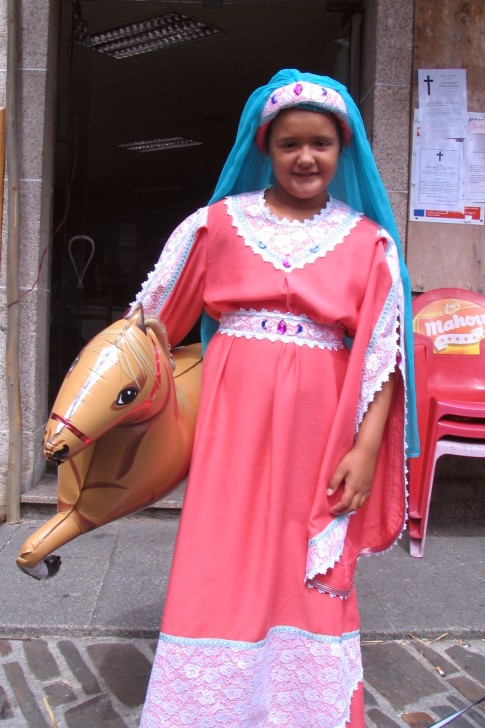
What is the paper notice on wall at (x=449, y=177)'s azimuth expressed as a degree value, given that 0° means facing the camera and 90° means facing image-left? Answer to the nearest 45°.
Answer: approximately 0°

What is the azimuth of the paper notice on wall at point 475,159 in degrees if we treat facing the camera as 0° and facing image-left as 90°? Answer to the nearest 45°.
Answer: approximately 0°
